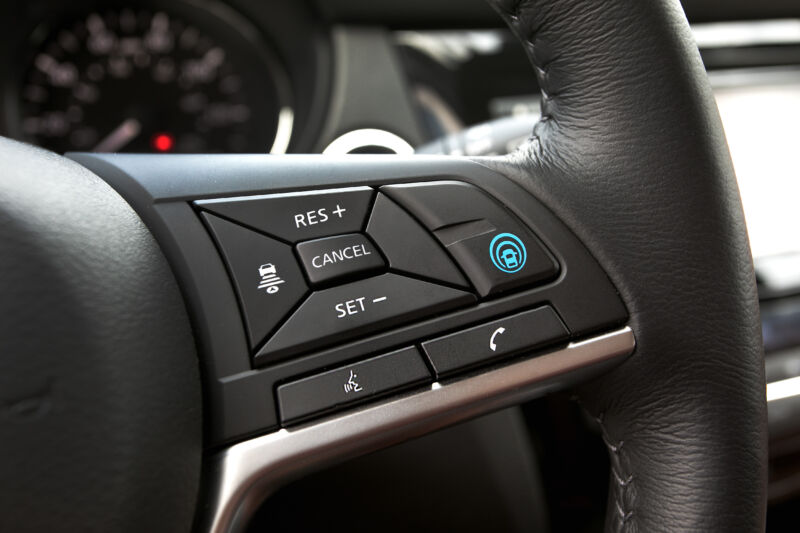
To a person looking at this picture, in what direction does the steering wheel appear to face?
facing the viewer
